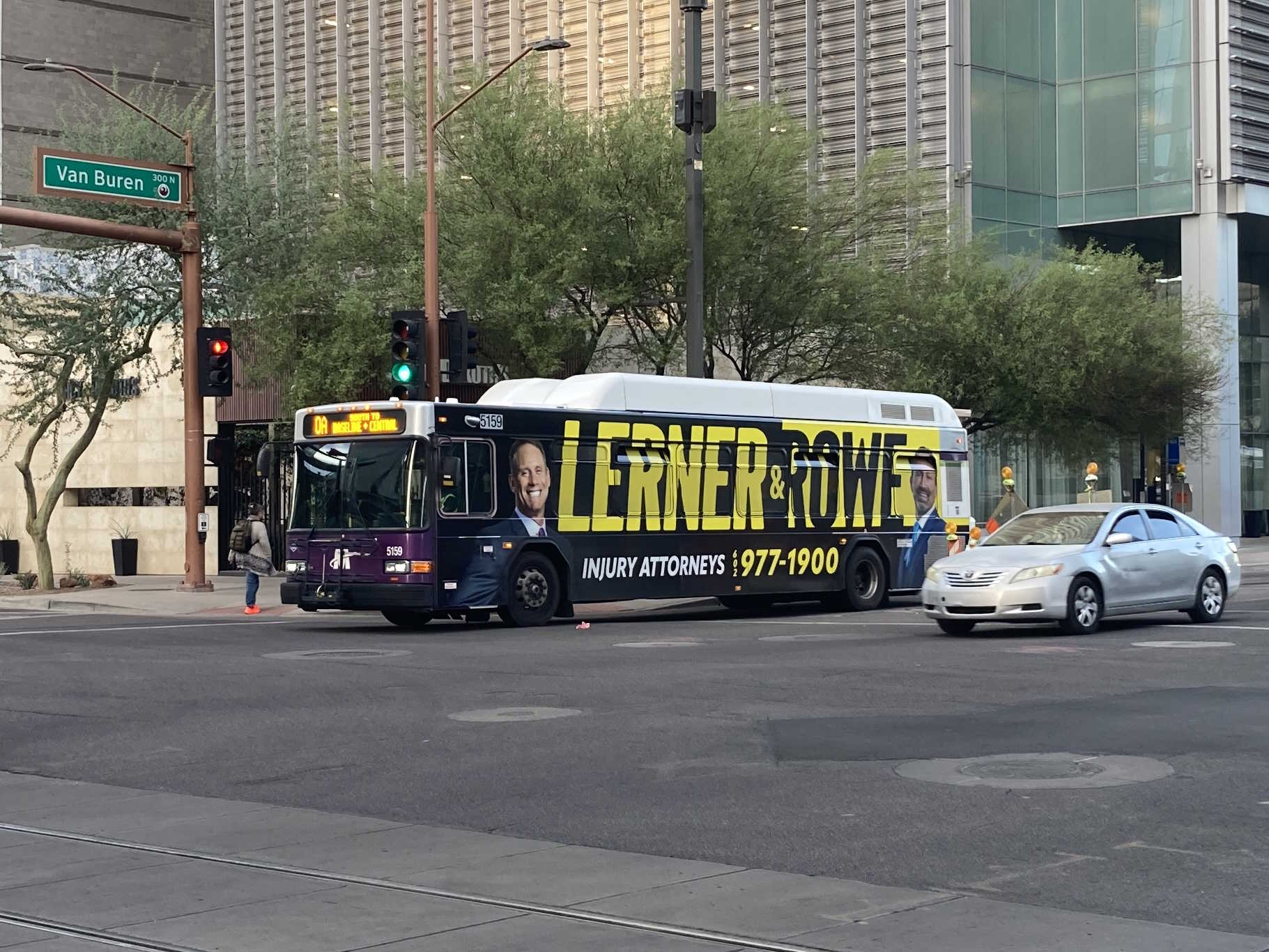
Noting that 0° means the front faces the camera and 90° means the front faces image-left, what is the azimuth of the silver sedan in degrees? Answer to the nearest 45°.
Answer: approximately 45°

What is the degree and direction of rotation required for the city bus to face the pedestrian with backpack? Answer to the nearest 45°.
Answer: approximately 90° to its right

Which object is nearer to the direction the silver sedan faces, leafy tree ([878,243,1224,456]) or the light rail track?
the light rail track

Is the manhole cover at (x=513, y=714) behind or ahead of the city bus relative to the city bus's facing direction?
ahead

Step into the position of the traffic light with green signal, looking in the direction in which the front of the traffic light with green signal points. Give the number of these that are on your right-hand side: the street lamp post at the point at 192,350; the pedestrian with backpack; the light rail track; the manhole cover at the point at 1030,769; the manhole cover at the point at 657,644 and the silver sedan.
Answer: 2

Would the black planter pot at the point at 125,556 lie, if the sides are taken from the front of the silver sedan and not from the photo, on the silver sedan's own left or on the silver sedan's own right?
on the silver sedan's own right

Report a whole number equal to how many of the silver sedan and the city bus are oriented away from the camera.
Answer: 0
